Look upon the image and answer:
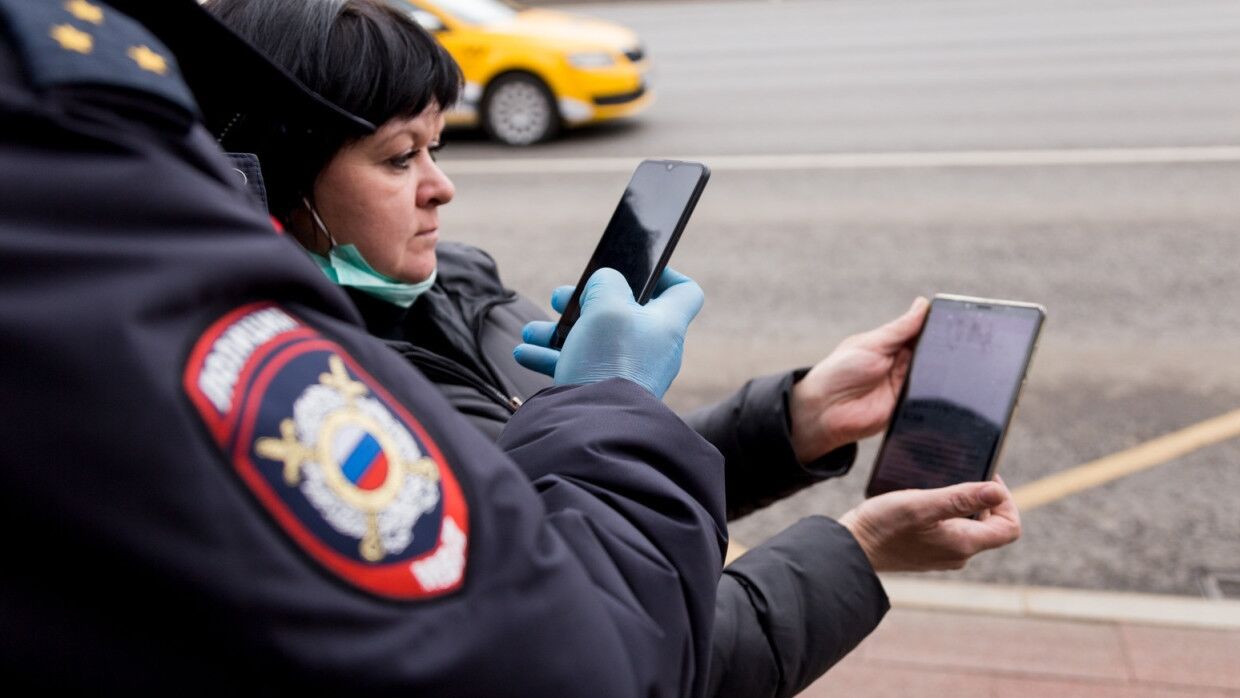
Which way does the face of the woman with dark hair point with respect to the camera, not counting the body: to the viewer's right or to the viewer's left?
to the viewer's right

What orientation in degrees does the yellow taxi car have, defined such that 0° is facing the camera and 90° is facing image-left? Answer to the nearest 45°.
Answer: approximately 315°
